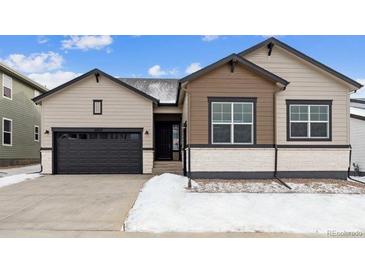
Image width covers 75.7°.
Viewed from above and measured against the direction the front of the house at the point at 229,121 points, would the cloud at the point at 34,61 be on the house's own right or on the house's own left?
on the house's own right

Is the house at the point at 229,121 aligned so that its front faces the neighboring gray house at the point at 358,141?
no

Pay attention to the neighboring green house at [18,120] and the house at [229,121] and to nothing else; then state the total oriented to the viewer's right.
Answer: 0

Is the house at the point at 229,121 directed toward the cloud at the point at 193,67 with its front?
no

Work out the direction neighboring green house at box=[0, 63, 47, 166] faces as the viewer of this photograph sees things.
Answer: facing the viewer and to the left of the viewer

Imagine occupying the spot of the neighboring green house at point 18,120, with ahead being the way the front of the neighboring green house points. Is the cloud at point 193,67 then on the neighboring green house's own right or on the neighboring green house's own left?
on the neighboring green house's own left

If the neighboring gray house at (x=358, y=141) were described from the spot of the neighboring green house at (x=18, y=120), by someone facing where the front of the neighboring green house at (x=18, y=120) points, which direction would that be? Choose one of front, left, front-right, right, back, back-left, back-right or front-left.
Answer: left

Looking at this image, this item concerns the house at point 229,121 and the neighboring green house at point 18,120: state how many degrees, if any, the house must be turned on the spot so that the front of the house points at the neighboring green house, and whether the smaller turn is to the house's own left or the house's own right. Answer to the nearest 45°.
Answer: approximately 135° to the house's own right

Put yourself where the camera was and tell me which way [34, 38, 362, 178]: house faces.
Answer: facing the viewer

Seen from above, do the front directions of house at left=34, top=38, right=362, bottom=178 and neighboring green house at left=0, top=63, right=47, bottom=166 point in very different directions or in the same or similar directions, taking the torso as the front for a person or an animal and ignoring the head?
same or similar directions

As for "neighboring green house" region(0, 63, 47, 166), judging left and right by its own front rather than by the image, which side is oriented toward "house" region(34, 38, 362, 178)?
left

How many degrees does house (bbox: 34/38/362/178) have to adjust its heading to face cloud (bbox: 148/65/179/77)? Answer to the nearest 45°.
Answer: approximately 135° to its right

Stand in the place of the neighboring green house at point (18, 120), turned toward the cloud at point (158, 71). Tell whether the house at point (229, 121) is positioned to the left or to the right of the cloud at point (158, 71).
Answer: right
